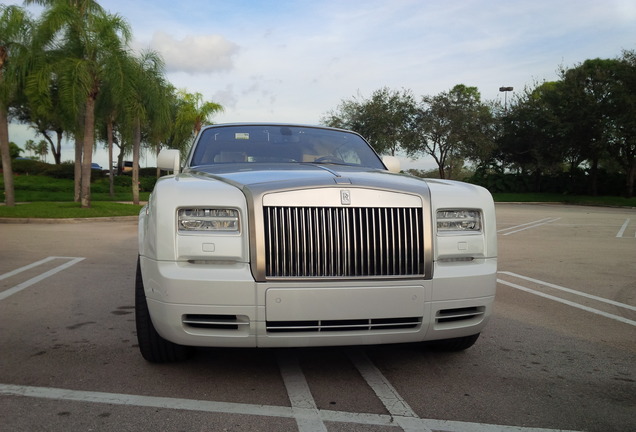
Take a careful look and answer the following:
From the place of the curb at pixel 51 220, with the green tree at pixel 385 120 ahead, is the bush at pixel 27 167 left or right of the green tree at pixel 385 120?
left

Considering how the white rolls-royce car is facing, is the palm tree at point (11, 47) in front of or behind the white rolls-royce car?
behind

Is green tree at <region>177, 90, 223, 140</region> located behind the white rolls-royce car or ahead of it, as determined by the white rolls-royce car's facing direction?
behind

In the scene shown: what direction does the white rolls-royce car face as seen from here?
toward the camera

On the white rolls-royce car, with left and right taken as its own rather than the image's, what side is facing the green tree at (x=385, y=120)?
back

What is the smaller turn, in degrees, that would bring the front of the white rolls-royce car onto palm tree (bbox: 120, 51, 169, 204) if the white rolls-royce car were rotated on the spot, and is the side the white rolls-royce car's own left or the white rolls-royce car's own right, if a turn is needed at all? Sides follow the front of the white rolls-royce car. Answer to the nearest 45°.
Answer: approximately 180°

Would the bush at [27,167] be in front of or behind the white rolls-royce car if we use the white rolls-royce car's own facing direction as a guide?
behind

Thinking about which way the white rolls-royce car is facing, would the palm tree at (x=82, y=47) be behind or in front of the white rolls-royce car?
behind
